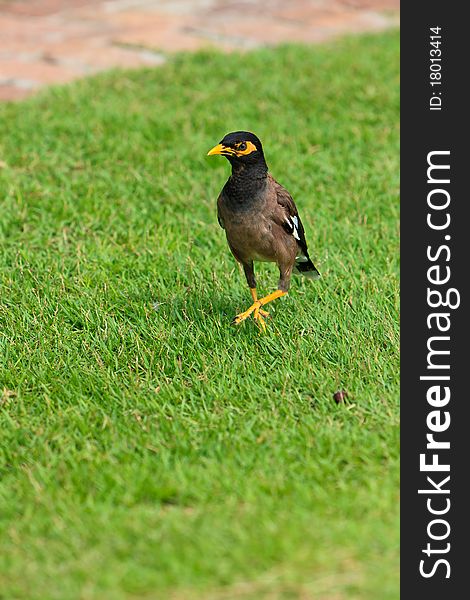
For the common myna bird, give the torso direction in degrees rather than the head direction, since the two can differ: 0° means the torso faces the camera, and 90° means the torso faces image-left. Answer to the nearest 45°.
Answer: approximately 45°
